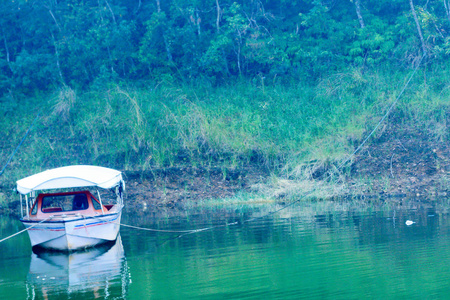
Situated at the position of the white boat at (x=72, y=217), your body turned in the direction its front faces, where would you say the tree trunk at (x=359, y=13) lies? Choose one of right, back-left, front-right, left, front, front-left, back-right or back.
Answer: back-left

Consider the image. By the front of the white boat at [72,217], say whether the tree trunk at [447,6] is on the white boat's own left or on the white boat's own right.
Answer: on the white boat's own left

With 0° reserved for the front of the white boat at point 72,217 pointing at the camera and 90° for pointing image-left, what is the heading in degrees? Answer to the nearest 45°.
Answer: approximately 0°
